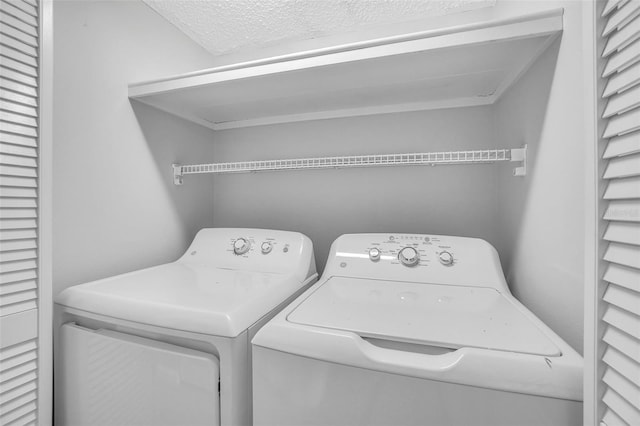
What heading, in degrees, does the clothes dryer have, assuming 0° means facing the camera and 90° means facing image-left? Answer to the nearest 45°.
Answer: approximately 45°

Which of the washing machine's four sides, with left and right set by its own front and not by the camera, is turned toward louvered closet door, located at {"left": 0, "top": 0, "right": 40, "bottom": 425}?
right

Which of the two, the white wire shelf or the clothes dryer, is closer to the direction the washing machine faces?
the clothes dryer

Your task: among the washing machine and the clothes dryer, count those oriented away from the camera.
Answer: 0

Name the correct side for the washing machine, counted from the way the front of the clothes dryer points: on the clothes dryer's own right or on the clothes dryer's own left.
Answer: on the clothes dryer's own left

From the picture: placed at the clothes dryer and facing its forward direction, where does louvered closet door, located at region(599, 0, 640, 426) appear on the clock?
The louvered closet door is roughly at 9 o'clock from the clothes dryer.

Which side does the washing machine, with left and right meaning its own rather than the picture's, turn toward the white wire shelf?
back
